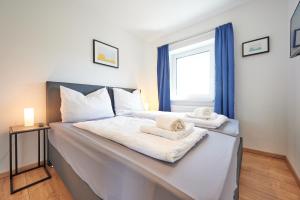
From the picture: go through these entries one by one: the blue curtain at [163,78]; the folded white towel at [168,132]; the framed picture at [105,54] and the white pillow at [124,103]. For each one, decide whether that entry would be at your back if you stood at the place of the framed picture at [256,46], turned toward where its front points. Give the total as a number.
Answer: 0

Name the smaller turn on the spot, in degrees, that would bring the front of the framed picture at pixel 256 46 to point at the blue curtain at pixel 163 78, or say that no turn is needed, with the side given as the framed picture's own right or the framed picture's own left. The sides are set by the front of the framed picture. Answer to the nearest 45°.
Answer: approximately 45° to the framed picture's own right

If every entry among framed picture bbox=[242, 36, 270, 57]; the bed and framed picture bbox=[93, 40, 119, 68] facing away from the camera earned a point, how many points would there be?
0

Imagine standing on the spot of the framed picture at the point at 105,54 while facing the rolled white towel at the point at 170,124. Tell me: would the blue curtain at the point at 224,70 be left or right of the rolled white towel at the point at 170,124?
left

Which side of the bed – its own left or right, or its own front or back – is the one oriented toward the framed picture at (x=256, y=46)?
left

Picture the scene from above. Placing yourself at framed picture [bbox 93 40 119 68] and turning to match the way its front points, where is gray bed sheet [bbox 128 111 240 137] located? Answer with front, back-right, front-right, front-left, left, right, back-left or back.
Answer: front

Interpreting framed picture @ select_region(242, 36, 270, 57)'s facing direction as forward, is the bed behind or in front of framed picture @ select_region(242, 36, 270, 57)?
in front

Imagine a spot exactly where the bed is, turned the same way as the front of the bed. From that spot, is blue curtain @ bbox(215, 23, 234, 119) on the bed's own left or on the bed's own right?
on the bed's own left

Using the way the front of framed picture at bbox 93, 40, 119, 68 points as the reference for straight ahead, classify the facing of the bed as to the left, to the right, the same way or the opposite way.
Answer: the same way

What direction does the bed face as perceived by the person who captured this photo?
facing the viewer and to the right of the viewer

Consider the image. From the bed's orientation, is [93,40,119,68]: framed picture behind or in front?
behind

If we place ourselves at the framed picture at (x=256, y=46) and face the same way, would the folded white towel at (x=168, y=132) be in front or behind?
in front

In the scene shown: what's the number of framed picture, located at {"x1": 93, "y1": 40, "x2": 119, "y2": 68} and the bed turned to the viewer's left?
0

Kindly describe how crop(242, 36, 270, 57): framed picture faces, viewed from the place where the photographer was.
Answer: facing the viewer and to the left of the viewer

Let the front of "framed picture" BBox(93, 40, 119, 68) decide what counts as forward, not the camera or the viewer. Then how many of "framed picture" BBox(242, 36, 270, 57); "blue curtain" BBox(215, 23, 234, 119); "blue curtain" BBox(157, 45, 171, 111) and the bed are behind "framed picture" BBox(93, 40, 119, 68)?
0
